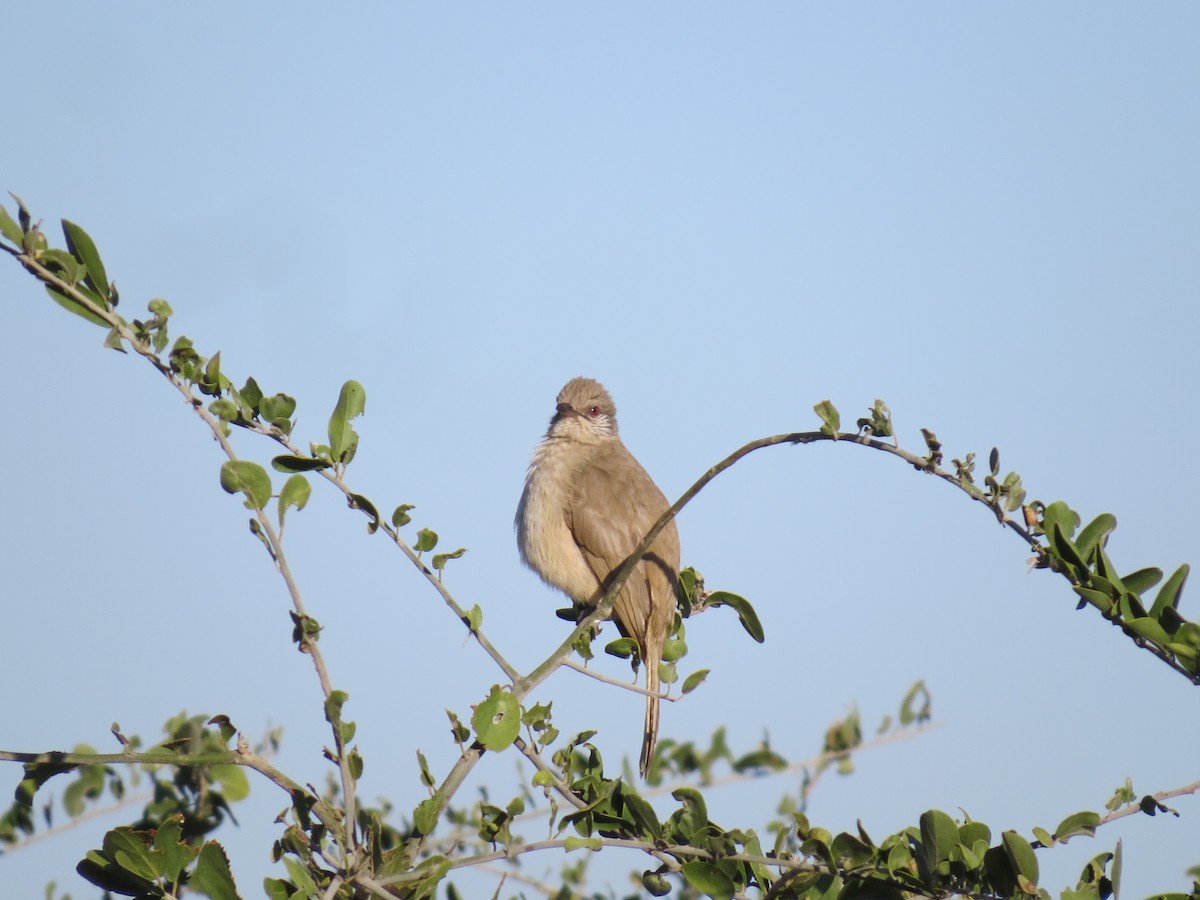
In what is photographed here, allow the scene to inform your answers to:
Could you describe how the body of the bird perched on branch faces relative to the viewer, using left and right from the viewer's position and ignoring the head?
facing the viewer and to the left of the viewer

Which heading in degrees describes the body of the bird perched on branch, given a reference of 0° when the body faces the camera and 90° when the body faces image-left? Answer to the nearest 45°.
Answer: approximately 45°
